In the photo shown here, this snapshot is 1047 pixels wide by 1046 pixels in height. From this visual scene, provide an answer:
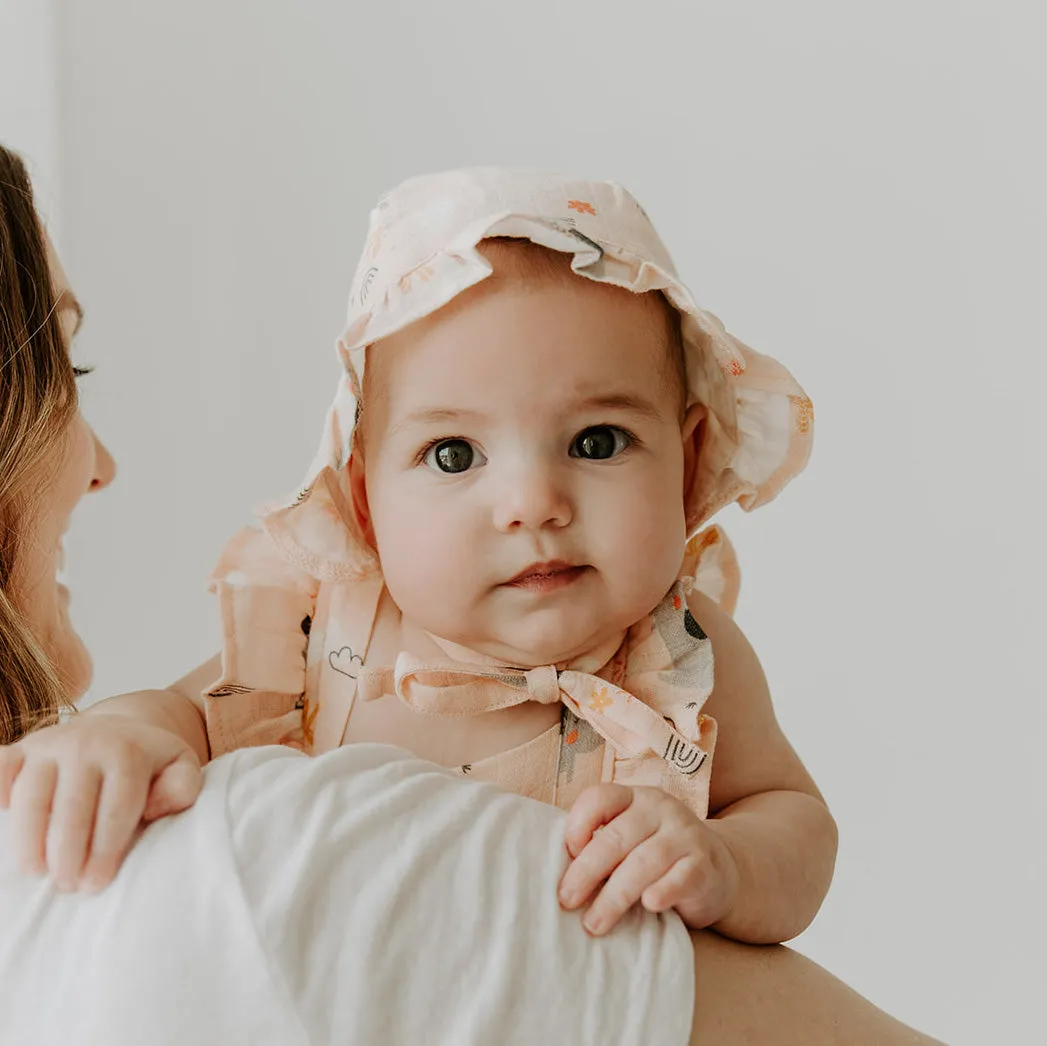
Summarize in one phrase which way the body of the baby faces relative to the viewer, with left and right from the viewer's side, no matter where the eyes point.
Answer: facing the viewer
